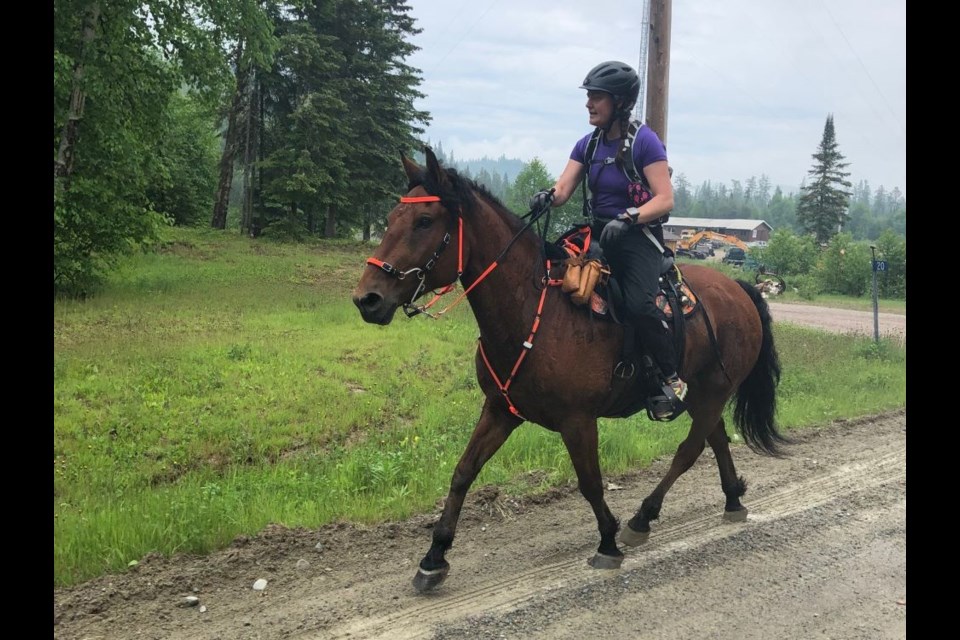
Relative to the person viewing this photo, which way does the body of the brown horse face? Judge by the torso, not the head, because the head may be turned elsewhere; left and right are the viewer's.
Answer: facing the viewer and to the left of the viewer

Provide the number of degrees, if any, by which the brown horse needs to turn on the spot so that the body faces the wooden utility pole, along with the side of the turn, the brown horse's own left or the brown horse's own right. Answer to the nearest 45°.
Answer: approximately 135° to the brown horse's own right
